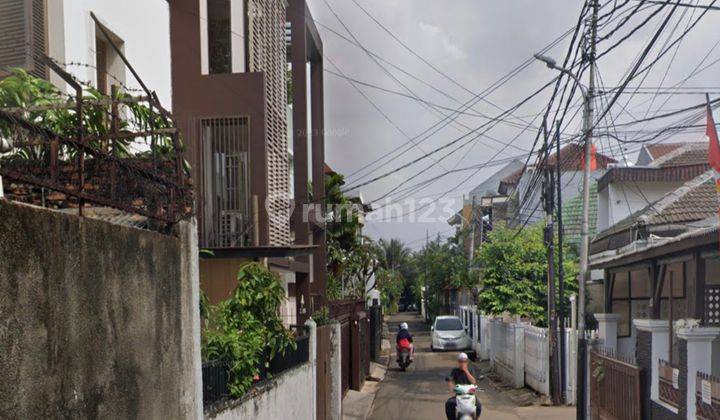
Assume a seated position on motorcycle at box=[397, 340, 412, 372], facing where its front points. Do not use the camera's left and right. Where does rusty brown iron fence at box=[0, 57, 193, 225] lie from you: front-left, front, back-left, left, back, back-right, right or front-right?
back

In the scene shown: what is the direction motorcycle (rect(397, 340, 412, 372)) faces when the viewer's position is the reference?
facing away from the viewer

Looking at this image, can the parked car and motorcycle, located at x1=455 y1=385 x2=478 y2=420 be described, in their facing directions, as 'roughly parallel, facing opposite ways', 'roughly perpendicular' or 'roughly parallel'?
roughly parallel

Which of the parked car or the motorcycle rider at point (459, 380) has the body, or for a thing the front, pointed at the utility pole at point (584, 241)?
the parked car

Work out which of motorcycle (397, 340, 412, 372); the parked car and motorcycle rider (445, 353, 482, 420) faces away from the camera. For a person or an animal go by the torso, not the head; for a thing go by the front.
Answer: the motorcycle

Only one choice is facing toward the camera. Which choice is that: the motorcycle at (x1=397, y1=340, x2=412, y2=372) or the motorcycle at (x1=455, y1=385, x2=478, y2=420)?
the motorcycle at (x1=455, y1=385, x2=478, y2=420)

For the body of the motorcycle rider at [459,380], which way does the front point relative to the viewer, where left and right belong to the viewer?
facing the viewer

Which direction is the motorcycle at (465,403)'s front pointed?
toward the camera

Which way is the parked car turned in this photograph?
toward the camera

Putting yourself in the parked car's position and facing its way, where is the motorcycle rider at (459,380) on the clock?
The motorcycle rider is roughly at 12 o'clock from the parked car.

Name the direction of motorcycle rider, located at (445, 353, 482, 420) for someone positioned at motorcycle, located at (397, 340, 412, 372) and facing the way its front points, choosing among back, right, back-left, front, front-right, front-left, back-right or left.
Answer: back

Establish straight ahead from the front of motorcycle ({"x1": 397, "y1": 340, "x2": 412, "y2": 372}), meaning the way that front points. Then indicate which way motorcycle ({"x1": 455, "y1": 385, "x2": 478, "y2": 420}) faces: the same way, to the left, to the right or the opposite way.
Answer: the opposite way

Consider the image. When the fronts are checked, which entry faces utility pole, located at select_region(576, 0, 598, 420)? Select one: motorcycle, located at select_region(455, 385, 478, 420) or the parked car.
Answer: the parked car
